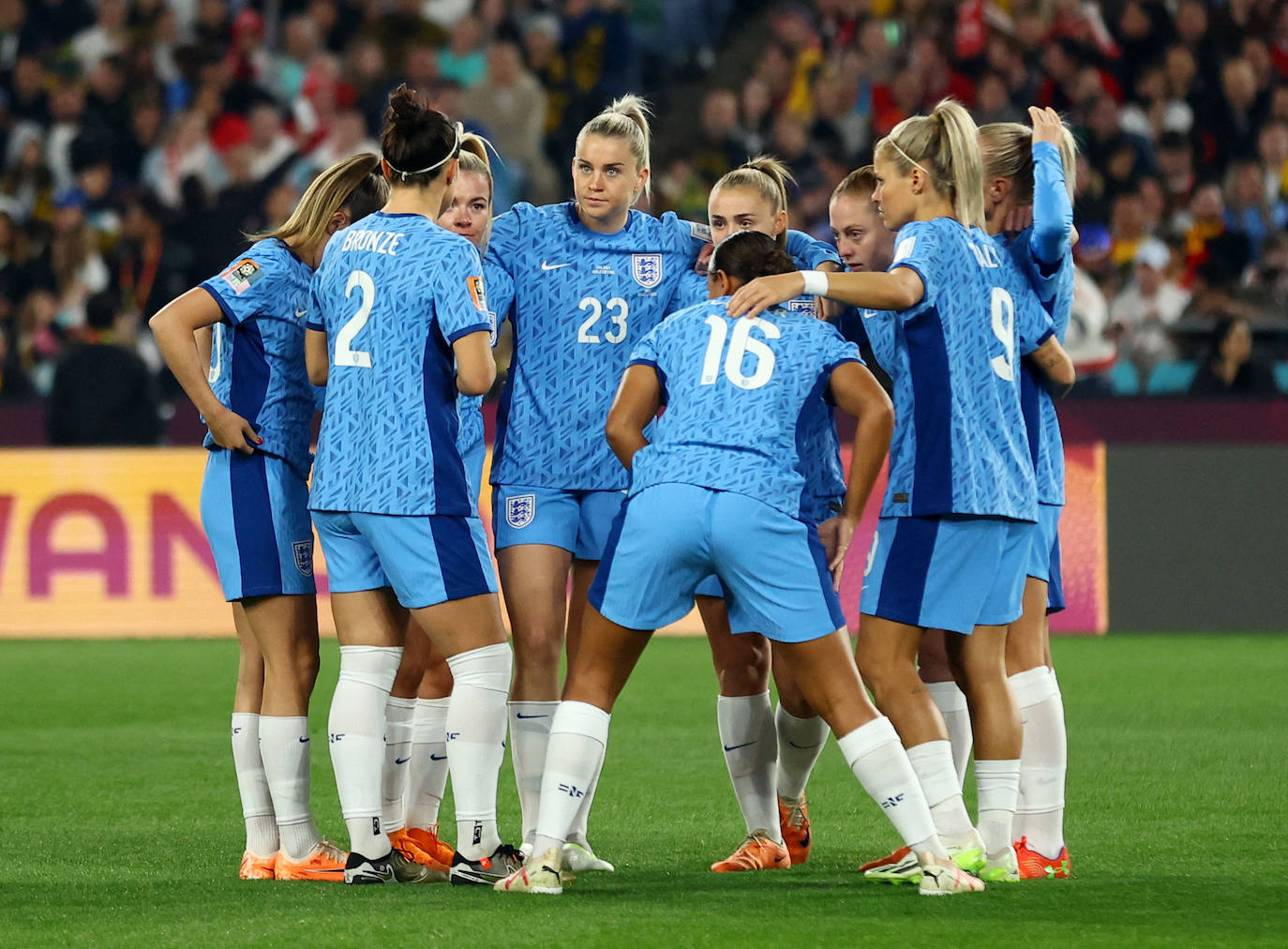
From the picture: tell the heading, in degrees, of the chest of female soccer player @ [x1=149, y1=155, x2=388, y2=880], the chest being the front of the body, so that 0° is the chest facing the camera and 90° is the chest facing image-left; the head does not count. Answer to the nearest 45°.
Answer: approximately 270°

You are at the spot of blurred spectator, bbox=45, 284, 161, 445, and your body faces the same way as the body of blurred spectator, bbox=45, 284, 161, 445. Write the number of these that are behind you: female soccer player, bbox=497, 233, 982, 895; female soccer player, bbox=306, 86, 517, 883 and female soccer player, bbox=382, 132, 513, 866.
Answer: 3

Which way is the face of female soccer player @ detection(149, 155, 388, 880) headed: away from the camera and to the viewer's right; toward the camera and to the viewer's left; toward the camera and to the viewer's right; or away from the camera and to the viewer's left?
away from the camera and to the viewer's right

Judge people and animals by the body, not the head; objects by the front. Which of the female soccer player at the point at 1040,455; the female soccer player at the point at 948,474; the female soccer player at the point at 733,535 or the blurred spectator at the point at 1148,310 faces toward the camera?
the blurred spectator

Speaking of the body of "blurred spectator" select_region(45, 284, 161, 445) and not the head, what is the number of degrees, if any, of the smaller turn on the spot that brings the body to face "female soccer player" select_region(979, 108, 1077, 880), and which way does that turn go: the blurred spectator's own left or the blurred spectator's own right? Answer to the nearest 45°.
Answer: approximately 180°

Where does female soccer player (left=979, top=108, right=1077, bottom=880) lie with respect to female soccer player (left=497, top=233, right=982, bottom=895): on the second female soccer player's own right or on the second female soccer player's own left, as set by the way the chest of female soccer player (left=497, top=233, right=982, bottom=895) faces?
on the second female soccer player's own right

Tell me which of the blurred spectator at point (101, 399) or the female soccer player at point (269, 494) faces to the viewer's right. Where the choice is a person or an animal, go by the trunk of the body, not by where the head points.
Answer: the female soccer player

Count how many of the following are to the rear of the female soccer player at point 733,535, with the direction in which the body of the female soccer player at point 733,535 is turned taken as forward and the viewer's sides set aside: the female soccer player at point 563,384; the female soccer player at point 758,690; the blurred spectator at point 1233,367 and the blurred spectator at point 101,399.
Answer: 0

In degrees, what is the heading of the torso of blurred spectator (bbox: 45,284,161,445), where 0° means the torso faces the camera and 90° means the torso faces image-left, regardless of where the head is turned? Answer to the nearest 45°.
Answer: approximately 180°

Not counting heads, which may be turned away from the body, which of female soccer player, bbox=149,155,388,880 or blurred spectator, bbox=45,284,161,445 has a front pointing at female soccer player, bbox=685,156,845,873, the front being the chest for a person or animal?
female soccer player, bbox=149,155,388,880

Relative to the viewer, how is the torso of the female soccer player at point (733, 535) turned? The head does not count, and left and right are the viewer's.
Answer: facing away from the viewer

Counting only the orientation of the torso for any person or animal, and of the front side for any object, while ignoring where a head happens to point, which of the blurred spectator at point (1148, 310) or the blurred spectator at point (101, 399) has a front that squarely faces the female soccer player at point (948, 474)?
the blurred spectator at point (1148, 310)

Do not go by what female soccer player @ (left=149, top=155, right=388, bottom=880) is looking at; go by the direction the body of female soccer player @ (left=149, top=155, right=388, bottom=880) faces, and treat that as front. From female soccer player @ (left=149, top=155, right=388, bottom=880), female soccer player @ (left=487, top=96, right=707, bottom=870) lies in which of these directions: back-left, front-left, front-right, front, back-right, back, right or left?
front

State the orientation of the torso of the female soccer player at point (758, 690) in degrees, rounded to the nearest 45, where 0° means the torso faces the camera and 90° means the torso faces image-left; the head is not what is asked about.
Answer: approximately 45°

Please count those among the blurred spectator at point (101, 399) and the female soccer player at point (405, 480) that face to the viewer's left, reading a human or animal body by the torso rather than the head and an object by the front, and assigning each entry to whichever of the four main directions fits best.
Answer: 0

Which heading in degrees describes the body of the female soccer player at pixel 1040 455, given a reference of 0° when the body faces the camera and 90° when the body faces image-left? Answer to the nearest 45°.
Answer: approximately 90°

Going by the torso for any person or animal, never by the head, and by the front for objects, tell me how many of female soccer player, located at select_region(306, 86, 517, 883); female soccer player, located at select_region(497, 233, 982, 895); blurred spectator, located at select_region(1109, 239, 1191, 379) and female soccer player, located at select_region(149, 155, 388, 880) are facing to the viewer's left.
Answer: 0

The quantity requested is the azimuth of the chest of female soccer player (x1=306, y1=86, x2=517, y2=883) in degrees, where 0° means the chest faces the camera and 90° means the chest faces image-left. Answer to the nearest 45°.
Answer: approximately 225°

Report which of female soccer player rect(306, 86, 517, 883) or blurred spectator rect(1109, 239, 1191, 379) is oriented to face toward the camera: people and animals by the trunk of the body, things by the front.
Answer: the blurred spectator

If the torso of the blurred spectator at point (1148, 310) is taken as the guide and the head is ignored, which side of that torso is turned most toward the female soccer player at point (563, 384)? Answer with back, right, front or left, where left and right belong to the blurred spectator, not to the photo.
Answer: front

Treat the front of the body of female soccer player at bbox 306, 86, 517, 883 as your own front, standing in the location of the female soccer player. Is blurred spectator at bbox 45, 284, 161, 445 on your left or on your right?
on your left

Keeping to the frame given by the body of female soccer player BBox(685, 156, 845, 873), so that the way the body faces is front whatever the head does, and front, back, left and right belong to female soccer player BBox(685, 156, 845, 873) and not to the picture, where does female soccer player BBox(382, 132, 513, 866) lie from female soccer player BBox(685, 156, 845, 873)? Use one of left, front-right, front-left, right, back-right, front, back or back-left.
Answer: front-right

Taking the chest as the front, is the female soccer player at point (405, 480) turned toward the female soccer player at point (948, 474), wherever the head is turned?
no

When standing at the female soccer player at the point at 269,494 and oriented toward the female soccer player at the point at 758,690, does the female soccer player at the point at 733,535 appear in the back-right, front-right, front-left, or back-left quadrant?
front-right

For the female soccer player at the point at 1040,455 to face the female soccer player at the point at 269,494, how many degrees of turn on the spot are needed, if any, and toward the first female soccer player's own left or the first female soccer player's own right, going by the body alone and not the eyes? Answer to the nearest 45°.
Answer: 0° — they already face them
